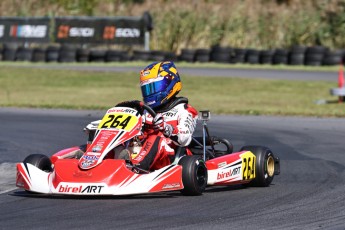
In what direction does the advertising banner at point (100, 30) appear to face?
toward the camera

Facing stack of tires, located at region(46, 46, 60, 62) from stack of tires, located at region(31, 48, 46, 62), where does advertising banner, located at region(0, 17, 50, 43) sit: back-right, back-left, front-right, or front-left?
back-left

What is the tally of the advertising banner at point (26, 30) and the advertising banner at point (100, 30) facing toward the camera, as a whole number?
2

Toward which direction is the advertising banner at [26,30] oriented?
toward the camera

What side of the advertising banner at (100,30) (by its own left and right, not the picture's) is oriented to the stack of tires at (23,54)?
right

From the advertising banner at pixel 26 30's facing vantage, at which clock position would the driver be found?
The driver is roughly at 12 o'clock from the advertising banner.

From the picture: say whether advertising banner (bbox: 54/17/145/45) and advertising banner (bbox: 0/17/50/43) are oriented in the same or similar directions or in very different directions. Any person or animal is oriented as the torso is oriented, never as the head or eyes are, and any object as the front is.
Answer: same or similar directions

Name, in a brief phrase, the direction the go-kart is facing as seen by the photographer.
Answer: facing the viewer and to the left of the viewer

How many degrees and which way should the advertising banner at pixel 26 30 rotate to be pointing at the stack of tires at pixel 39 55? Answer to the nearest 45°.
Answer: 0° — it already faces it

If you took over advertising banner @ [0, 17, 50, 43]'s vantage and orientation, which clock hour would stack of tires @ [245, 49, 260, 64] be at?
The stack of tires is roughly at 10 o'clock from the advertising banner.

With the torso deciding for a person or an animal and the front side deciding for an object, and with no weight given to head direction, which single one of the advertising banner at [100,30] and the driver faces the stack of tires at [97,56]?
the advertising banner

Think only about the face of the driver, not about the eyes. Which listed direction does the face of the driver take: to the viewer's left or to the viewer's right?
to the viewer's left
